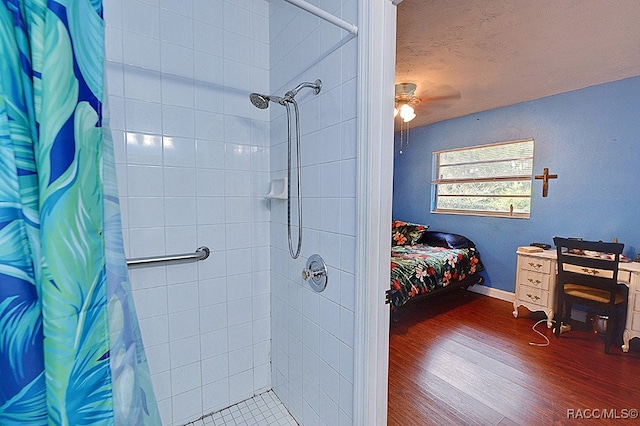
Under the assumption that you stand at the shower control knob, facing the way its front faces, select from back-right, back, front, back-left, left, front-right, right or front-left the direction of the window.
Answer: back

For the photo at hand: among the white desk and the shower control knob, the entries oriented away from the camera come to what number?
0

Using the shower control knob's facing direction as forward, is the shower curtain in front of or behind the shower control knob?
in front

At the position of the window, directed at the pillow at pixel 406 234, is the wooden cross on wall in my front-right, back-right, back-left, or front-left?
back-left

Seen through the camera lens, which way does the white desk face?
facing the viewer and to the left of the viewer

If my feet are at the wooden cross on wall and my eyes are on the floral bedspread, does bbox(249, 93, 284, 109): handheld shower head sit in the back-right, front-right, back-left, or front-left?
front-left

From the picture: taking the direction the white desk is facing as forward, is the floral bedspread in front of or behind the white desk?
in front

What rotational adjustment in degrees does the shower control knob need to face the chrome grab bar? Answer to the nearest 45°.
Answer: approximately 45° to its right
